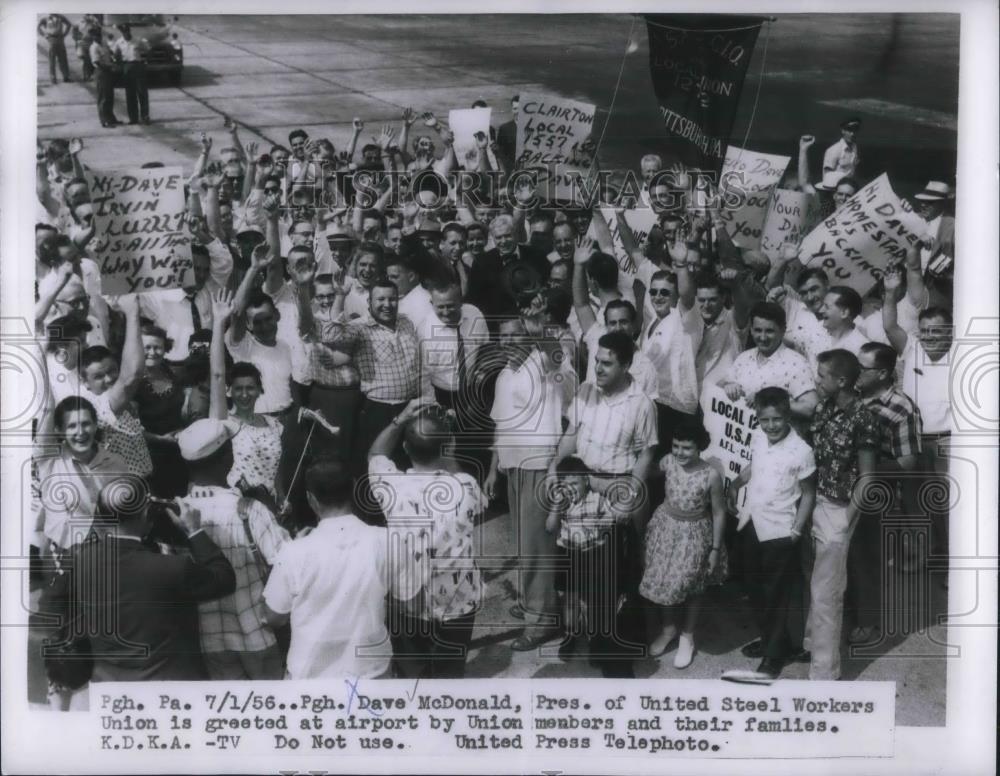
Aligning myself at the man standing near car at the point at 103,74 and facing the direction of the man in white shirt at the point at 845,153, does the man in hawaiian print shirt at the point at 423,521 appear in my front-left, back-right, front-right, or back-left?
front-right

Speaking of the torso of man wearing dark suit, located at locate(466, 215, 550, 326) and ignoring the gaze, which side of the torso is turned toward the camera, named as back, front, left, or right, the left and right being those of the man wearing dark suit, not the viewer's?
front

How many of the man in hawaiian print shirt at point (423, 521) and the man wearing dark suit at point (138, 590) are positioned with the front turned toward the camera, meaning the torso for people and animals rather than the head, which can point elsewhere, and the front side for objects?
0

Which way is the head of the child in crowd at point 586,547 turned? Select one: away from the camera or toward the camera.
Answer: toward the camera

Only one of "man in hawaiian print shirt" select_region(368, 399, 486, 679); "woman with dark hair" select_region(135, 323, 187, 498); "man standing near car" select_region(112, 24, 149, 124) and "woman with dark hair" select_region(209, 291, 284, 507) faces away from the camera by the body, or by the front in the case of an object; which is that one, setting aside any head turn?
the man in hawaiian print shirt

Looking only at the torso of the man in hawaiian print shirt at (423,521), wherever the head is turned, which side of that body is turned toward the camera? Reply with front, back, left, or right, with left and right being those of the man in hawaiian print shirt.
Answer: back

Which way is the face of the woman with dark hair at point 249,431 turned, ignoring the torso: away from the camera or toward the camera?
toward the camera

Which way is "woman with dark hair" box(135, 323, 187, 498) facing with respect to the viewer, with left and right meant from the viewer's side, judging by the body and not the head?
facing the viewer

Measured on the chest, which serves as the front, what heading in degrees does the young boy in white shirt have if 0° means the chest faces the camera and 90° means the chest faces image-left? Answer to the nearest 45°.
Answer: approximately 45°

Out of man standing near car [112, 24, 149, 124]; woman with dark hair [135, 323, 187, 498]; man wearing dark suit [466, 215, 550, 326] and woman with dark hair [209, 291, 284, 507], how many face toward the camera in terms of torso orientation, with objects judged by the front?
4

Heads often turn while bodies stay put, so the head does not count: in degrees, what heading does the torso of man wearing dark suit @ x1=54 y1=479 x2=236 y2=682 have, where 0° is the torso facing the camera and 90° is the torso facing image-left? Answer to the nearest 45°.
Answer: approximately 180°

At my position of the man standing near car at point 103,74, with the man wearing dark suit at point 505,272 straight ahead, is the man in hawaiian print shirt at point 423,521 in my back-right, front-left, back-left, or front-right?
front-right

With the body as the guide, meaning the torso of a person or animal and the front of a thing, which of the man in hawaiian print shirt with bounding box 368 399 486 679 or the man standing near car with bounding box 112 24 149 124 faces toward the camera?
the man standing near car

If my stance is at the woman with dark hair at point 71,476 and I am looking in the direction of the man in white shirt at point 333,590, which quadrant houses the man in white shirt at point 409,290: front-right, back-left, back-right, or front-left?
front-left

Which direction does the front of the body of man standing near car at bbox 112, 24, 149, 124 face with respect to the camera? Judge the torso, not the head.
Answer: toward the camera
